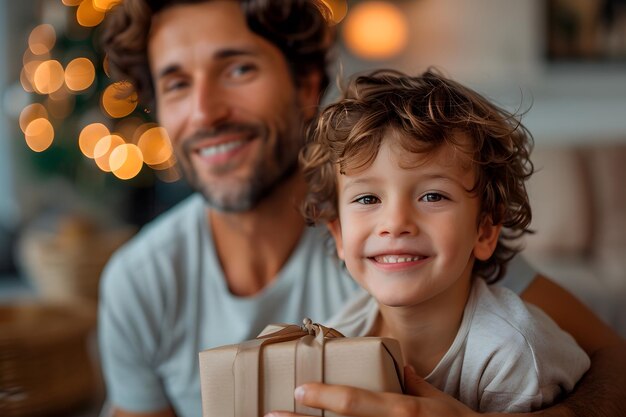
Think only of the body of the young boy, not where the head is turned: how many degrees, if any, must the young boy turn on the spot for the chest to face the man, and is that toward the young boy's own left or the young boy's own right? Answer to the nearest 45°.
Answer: approximately 90° to the young boy's own right

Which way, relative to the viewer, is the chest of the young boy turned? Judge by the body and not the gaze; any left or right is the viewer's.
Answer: facing the viewer and to the left of the viewer

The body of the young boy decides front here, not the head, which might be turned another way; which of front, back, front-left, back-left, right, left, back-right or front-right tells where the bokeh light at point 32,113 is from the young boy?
right

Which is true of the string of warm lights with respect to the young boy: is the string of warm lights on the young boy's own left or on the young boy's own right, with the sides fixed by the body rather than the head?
on the young boy's own right

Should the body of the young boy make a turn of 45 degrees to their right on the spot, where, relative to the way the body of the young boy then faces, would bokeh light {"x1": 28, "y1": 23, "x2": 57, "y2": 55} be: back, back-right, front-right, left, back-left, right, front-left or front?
front-right

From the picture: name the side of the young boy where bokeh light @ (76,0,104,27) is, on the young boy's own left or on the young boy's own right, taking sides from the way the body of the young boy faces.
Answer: on the young boy's own right

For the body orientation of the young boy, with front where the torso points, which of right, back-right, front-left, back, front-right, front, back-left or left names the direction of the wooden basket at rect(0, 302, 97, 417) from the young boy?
right

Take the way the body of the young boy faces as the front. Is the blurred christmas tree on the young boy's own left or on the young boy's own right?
on the young boy's own right

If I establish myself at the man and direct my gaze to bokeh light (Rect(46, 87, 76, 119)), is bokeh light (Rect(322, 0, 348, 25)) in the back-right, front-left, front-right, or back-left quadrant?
front-right
